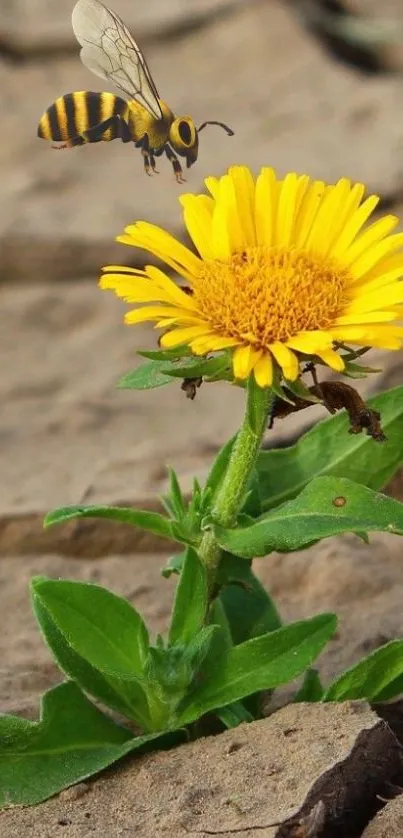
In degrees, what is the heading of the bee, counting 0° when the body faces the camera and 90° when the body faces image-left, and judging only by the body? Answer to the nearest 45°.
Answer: approximately 270°
